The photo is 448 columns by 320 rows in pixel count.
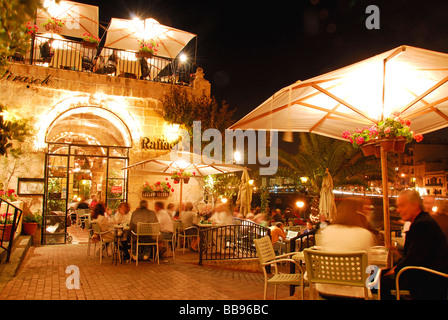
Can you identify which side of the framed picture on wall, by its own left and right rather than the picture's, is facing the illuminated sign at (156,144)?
left

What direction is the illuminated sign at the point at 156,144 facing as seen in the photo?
toward the camera

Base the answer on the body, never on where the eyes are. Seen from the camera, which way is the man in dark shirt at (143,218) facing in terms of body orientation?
away from the camera

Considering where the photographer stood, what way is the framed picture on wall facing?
facing the viewer

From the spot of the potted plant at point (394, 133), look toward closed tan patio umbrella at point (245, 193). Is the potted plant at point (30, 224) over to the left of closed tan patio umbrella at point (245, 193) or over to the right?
left

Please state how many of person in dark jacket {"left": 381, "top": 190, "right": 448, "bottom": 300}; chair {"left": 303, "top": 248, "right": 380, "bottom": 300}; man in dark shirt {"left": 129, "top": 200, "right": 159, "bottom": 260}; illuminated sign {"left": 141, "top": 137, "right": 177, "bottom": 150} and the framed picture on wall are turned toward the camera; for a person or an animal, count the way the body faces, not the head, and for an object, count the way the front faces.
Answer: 2

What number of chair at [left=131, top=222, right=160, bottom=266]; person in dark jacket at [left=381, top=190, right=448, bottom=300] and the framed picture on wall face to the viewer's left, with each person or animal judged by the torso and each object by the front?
1

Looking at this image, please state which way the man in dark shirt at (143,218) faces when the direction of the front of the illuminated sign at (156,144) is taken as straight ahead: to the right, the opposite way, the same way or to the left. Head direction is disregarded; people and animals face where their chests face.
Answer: the opposite way

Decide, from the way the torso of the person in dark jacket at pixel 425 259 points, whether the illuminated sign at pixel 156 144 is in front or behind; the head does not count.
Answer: in front

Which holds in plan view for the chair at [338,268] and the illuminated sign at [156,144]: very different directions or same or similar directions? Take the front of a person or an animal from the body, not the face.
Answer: very different directions

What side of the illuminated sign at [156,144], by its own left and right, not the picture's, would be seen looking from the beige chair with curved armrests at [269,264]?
front

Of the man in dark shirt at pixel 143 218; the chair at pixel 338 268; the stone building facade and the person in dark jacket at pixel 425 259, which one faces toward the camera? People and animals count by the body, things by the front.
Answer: the stone building facade

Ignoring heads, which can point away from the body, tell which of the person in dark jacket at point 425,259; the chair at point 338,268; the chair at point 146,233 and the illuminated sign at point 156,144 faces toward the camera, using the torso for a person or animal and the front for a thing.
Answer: the illuminated sign

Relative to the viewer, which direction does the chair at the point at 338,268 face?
away from the camera

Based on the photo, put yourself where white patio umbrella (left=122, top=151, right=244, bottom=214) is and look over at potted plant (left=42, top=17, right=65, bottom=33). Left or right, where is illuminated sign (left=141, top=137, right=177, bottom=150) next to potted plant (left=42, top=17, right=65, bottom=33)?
right

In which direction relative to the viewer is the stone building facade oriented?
toward the camera

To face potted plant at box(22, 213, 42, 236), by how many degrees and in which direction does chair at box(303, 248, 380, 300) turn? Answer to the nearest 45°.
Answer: approximately 45° to its left

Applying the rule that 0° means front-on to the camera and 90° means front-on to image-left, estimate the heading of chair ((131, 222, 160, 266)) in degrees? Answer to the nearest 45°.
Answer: approximately 180°
